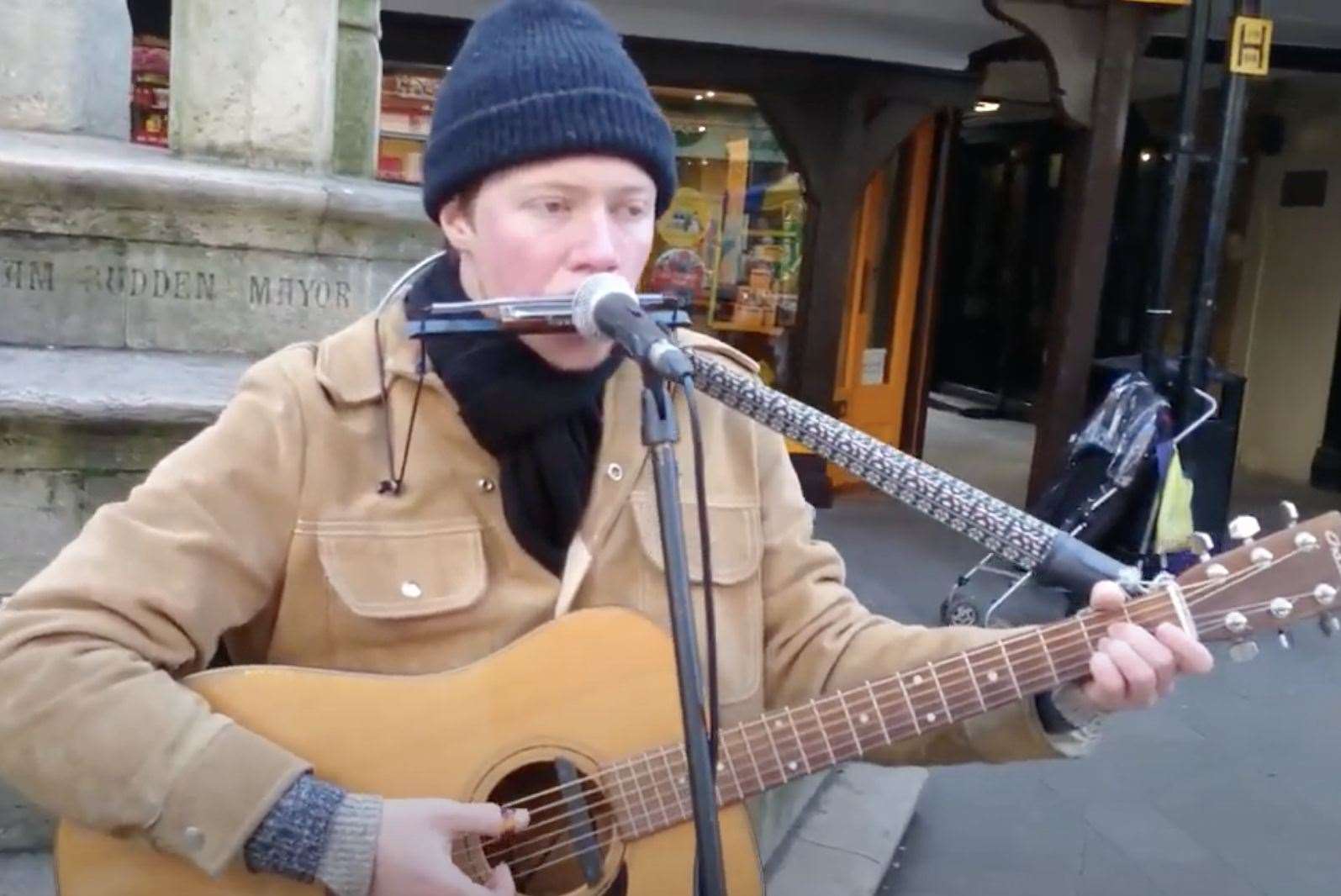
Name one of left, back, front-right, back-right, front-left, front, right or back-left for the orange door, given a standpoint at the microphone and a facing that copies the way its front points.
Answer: front-right

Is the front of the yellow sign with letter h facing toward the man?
yes

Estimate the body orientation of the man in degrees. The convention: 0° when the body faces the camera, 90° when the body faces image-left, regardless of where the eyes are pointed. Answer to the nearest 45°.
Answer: approximately 315°

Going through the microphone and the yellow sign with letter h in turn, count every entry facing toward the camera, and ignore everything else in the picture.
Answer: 1

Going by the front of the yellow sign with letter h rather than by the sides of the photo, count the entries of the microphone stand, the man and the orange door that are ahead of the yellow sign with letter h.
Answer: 2

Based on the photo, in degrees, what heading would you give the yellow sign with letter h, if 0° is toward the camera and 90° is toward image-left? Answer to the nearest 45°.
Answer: approximately 0°

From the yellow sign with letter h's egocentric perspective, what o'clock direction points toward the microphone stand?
The microphone stand is roughly at 12 o'clock from the yellow sign with letter h.

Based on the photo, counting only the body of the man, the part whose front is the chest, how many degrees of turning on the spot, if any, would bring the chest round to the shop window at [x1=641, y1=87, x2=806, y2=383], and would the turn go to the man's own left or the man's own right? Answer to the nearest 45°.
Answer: approximately 135° to the man's own left
